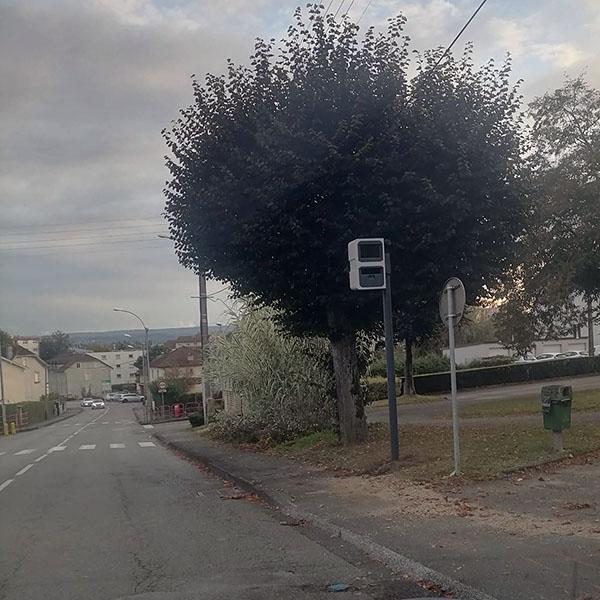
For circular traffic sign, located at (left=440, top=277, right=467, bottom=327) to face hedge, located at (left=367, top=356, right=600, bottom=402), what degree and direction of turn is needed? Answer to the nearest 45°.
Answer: approximately 45° to its left

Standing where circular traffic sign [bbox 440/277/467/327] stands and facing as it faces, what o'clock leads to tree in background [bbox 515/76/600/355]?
The tree in background is roughly at 11 o'clock from the circular traffic sign.

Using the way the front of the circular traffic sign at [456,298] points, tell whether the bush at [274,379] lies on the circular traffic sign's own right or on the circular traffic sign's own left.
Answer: on the circular traffic sign's own left

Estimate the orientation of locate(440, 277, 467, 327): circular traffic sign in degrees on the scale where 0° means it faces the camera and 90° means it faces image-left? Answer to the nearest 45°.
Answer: approximately 225°

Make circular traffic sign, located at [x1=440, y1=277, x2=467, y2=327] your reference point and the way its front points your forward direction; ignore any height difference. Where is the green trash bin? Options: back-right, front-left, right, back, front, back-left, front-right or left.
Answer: front
